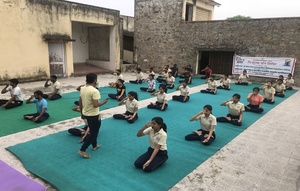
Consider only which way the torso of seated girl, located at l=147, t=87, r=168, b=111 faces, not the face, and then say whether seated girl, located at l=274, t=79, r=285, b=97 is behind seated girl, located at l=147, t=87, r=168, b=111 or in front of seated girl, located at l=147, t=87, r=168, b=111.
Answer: behind

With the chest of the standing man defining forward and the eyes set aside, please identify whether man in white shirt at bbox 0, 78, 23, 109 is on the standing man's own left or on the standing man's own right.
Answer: on the standing man's own left

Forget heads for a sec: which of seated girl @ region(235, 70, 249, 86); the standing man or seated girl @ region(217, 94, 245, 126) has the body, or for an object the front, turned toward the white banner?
the standing man

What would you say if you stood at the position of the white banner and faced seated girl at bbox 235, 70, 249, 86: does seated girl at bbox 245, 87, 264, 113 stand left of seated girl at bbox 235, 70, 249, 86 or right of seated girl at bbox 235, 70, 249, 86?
left

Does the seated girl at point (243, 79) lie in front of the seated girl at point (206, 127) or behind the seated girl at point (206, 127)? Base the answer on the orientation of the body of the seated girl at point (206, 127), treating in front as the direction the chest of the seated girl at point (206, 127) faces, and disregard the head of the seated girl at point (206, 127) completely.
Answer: behind

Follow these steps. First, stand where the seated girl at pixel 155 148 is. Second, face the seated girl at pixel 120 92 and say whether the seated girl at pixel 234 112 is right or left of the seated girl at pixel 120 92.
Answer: right

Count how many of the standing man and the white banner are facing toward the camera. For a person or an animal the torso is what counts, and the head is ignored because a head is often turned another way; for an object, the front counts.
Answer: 1

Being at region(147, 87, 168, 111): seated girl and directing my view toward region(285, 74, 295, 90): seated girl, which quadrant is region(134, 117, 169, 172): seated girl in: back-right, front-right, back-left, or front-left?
back-right

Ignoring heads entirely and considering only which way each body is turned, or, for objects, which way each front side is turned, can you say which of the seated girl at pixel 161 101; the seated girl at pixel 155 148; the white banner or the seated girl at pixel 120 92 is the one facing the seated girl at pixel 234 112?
the white banner
